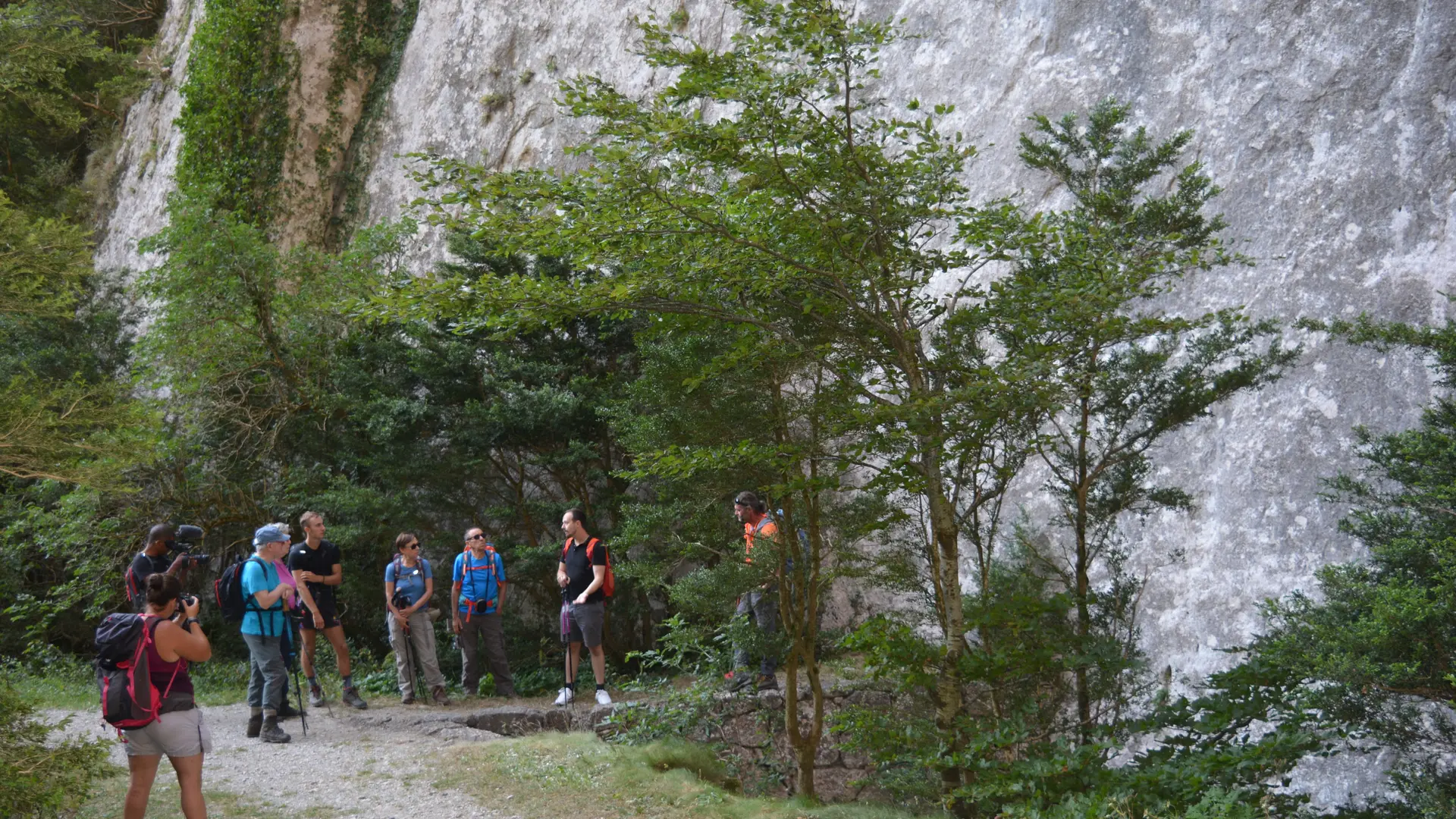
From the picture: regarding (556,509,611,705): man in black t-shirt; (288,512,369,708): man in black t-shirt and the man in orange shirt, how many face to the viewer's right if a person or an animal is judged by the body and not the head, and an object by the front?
0

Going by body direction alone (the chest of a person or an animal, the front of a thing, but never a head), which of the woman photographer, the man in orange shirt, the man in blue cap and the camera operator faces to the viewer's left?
the man in orange shirt

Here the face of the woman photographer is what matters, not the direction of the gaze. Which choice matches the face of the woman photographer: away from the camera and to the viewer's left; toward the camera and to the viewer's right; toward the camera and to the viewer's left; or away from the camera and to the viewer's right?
away from the camera and to the viewer's right

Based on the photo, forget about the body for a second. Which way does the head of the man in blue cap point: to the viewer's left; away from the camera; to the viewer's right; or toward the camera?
to the viewer's right

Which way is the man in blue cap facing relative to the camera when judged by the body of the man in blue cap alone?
to the viewer's right

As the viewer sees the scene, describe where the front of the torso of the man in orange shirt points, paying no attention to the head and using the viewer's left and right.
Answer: facing to the left of the viewer

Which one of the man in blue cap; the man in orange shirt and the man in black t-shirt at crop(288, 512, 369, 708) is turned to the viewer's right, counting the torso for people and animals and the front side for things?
the man in blue cap

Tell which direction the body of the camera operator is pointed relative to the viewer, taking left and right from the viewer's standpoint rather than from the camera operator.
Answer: facing to the right of the viewer

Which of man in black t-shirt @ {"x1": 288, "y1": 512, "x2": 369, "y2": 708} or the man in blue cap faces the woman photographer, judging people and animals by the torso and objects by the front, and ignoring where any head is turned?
the man in black t-shirt

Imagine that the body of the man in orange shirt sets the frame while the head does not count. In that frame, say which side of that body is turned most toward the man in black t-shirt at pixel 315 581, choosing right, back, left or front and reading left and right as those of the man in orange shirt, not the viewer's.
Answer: front

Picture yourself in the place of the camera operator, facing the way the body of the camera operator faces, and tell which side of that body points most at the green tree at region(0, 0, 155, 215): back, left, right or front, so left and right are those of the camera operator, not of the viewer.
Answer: left

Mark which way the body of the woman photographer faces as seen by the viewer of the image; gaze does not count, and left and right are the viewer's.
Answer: facing away from the viewer and to the right of the viewer

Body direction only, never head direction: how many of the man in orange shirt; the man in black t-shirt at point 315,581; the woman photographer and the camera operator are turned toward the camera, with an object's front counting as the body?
1

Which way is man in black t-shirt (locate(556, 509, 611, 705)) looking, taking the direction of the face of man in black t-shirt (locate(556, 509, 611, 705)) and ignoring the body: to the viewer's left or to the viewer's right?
to the viewer's left

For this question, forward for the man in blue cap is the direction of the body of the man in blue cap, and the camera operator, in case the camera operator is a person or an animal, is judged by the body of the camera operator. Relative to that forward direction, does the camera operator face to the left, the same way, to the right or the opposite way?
the same way
